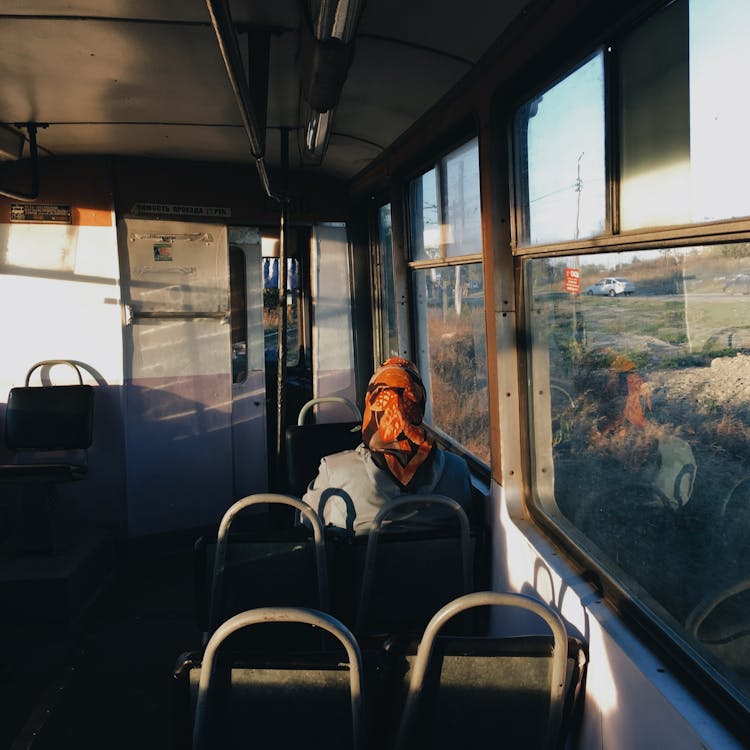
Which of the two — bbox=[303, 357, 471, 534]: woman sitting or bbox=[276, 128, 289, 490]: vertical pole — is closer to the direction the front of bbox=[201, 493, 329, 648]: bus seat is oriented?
the vertical pole

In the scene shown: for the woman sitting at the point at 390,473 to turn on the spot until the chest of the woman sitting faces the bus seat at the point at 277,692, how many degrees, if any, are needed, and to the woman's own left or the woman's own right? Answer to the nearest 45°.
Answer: approximately 180°

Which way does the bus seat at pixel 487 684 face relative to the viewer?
away from the camera

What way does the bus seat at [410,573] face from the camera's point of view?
away from the camera

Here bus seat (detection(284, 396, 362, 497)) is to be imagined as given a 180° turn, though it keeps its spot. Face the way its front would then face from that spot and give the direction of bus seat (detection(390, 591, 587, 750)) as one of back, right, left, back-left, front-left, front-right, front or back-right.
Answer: front

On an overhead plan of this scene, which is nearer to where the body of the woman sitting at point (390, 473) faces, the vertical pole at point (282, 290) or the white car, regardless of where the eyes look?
the vertical pole

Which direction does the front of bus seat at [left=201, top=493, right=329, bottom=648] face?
away from the camera

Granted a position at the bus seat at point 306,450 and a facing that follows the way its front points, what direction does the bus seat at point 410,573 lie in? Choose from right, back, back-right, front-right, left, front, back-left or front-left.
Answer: back

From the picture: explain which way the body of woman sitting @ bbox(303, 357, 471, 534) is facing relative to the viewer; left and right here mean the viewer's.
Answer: facing away from the viewer

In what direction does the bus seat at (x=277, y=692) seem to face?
away from the camera

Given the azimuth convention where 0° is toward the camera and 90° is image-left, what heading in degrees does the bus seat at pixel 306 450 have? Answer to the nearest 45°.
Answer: approximately 180°

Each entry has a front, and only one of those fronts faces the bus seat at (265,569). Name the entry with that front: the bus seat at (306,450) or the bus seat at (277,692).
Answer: the bus seat at (277,692)

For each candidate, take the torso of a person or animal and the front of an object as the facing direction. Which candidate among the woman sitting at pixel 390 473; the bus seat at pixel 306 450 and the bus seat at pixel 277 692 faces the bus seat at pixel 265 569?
the bus seat at pixel 277 692
